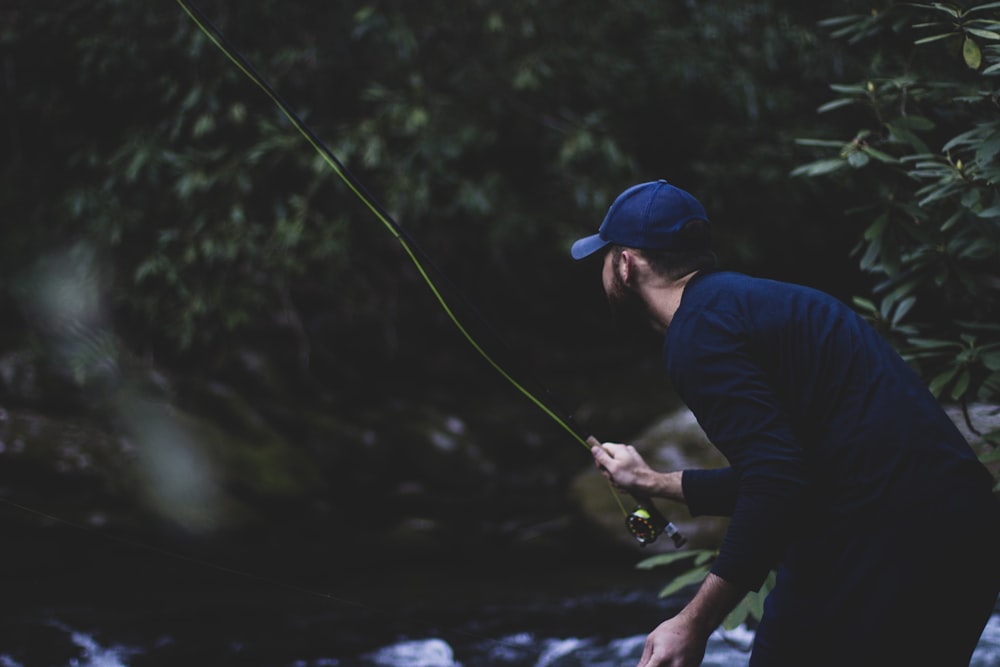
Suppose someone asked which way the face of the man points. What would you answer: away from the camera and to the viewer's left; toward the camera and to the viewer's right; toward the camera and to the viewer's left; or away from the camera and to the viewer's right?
away from the camera and to the viewer's left

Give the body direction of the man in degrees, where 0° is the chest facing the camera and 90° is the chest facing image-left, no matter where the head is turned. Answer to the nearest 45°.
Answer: approximately 135°

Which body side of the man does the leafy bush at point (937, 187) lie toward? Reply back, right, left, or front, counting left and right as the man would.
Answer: right
